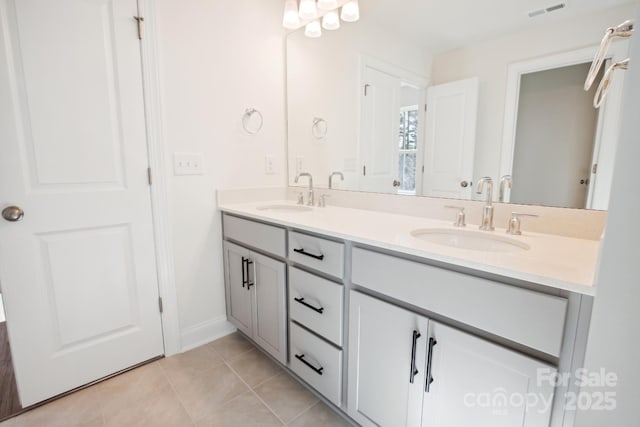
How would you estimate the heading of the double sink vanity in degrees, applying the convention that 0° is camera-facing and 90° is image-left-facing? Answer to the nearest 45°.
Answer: approximately 45°

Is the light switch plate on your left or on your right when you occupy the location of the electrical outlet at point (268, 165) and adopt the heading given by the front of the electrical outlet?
on your right

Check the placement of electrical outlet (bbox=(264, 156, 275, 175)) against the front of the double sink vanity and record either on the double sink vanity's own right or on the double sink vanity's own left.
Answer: on the double sink vanity's own right

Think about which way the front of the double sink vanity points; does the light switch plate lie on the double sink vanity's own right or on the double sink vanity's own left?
on the double sink vanity's own right

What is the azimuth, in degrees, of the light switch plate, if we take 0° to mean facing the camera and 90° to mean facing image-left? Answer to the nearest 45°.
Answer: approximately 0°

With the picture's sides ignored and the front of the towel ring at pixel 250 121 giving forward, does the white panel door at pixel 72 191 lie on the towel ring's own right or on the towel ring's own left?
on the towel ring's own right

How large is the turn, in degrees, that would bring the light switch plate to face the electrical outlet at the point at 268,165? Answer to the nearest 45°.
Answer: approximately 90° to its left
